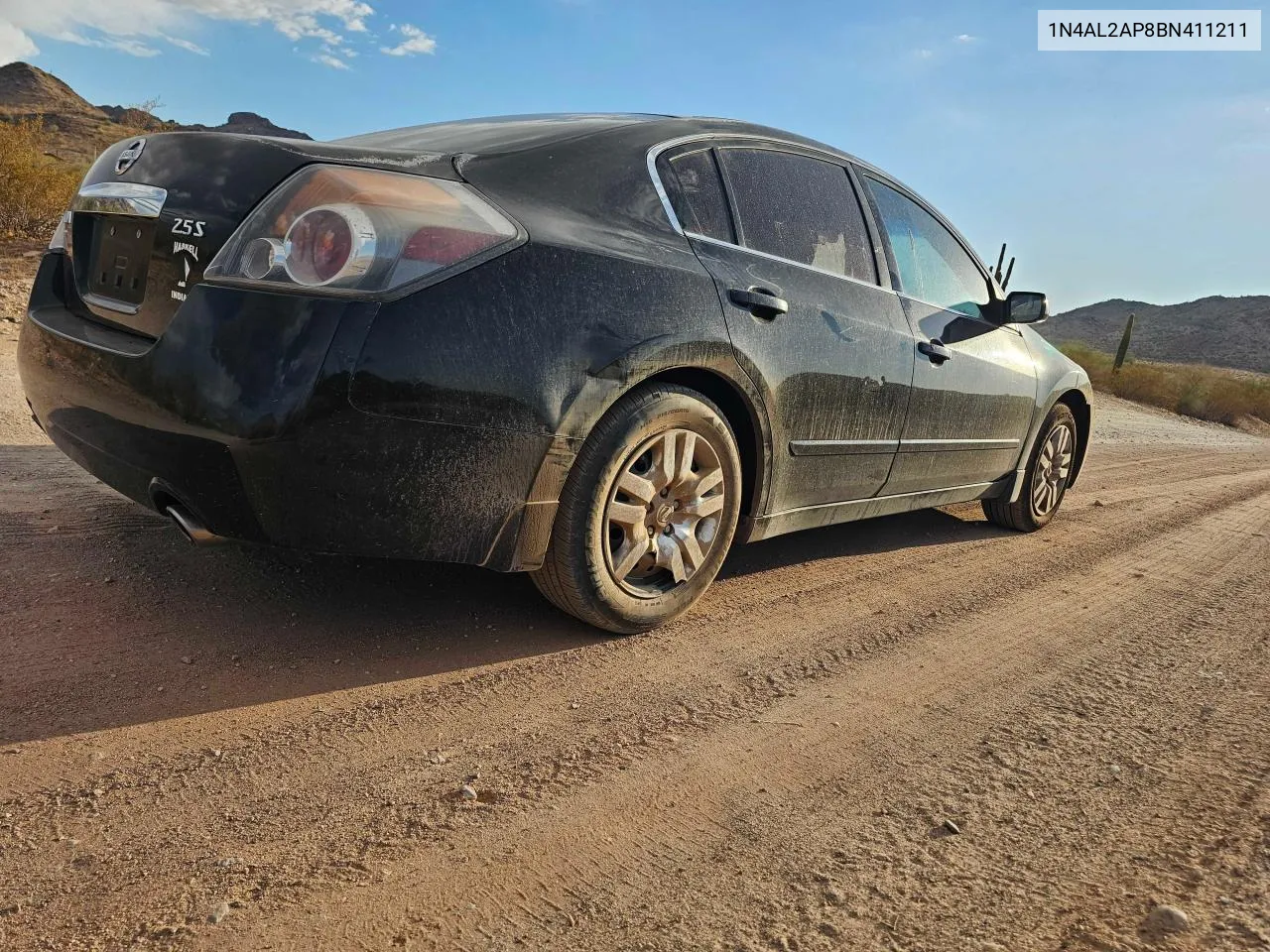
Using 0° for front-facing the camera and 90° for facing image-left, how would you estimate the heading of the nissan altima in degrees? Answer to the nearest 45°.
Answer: approximately 225°

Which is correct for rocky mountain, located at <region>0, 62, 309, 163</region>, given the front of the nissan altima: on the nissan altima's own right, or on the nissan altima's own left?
on the nissan altima's own left
